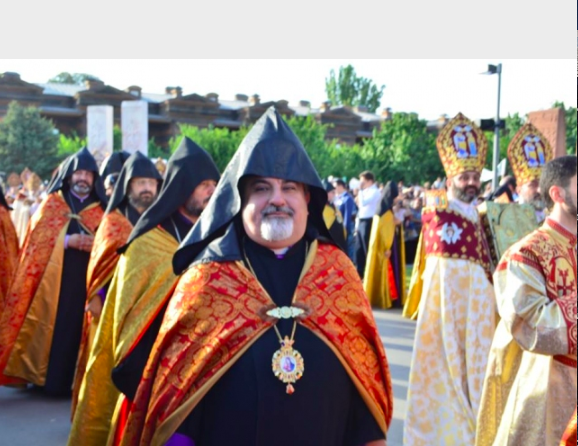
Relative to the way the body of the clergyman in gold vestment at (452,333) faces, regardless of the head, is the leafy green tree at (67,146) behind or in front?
behind

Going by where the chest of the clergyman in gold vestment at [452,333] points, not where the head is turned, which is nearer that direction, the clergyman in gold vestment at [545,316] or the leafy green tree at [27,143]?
the clergyman in gold vestment

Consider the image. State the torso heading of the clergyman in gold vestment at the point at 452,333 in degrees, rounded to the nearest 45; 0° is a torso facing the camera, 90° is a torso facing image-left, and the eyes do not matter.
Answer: approximately 315°

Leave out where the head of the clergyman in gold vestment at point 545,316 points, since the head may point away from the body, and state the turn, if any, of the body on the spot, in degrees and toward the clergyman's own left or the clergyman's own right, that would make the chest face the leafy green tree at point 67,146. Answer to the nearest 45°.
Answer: approximately 180°

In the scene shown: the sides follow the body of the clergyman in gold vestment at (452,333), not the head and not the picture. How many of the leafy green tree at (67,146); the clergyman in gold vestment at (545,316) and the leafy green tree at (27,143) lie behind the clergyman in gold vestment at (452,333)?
2

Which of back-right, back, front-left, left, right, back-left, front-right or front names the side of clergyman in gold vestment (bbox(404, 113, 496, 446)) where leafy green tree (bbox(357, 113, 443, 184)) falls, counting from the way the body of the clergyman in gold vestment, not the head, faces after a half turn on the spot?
front-right
